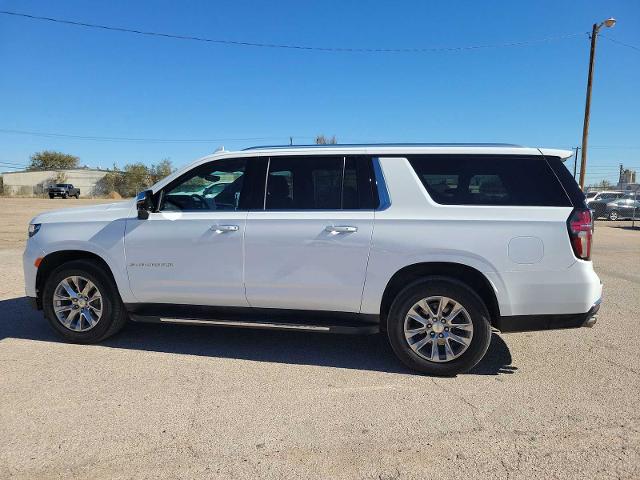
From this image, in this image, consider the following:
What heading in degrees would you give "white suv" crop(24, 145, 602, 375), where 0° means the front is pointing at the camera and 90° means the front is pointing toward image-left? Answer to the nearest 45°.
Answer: approximately 90°

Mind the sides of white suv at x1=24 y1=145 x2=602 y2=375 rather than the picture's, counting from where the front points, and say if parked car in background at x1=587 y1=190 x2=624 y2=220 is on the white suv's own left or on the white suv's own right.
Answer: on the white suv's own right

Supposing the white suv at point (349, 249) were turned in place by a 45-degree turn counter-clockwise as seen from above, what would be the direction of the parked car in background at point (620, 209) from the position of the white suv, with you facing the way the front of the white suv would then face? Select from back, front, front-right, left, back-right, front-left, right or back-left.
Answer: back
